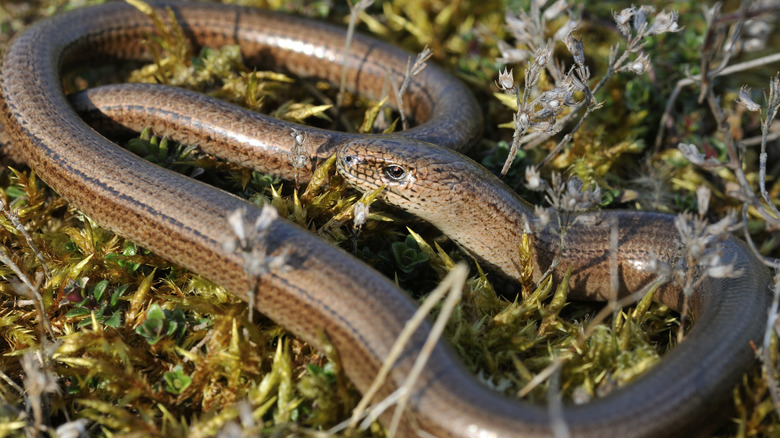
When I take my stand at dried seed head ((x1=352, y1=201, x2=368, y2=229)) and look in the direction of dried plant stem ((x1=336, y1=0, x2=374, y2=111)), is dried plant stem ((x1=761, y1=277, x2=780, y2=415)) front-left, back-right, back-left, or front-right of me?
back-right

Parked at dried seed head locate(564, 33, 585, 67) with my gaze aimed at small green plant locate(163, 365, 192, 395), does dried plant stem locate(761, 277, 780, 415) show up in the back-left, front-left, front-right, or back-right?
front-left
